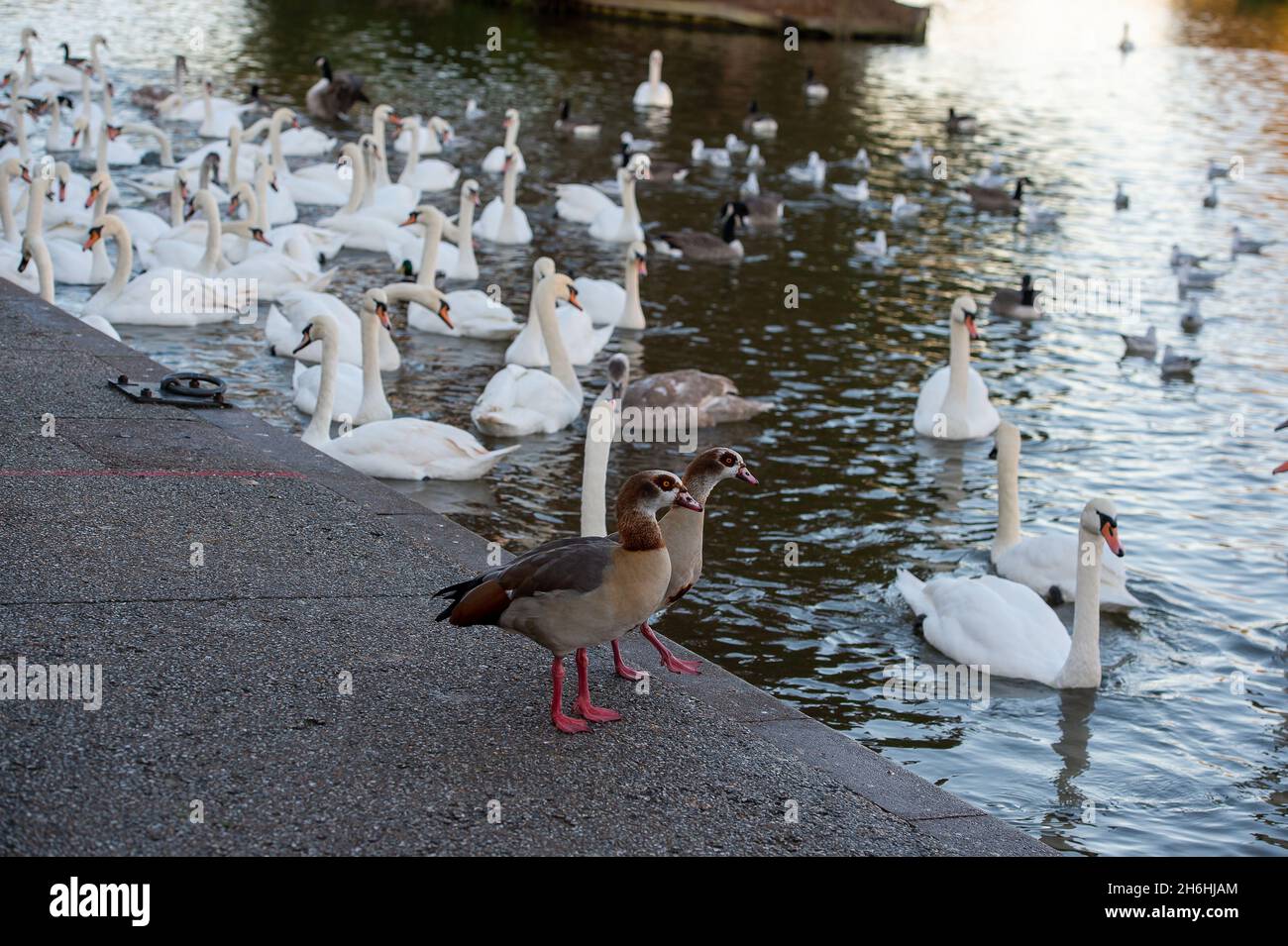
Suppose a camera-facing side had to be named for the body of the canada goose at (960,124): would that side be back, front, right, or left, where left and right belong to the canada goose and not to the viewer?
left

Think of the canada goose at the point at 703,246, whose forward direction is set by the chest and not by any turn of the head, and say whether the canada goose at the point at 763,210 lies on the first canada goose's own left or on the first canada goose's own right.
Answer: on the first canada goose's own left

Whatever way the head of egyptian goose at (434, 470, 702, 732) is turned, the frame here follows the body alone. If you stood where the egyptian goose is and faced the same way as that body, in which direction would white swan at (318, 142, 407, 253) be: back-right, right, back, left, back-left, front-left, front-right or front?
left

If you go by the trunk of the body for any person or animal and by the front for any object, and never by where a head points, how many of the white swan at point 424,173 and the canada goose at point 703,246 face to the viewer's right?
1

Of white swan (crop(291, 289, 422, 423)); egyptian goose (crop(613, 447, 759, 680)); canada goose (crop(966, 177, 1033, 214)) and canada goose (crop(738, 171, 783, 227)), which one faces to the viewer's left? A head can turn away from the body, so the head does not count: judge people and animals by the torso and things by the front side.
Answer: canada goose (crop(738, 171, 783, 227))

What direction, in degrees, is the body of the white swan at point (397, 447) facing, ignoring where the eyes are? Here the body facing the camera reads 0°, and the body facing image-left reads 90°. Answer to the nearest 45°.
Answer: approximately 90°

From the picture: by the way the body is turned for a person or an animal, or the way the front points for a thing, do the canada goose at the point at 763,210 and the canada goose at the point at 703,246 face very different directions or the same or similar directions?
very different directions

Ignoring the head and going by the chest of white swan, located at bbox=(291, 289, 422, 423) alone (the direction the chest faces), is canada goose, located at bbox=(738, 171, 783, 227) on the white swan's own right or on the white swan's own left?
on the white swan's own left

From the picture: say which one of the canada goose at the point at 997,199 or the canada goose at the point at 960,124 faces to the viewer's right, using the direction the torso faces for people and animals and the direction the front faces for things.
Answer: the canada goose at the point at 997,199

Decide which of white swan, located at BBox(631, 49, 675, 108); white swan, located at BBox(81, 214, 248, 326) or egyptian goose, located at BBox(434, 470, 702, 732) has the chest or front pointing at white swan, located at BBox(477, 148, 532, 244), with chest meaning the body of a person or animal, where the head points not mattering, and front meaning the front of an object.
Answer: white swan, located at BBox(631, 49, 675, 108)

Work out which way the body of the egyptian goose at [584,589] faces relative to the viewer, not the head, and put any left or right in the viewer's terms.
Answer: facing to the right of the viewer

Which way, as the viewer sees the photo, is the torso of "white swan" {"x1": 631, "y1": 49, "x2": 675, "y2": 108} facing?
toward the camera

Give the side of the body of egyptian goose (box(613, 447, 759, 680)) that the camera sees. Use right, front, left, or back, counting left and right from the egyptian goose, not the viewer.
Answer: right

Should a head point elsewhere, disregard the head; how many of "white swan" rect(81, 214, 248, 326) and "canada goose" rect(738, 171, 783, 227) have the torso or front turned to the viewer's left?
2
